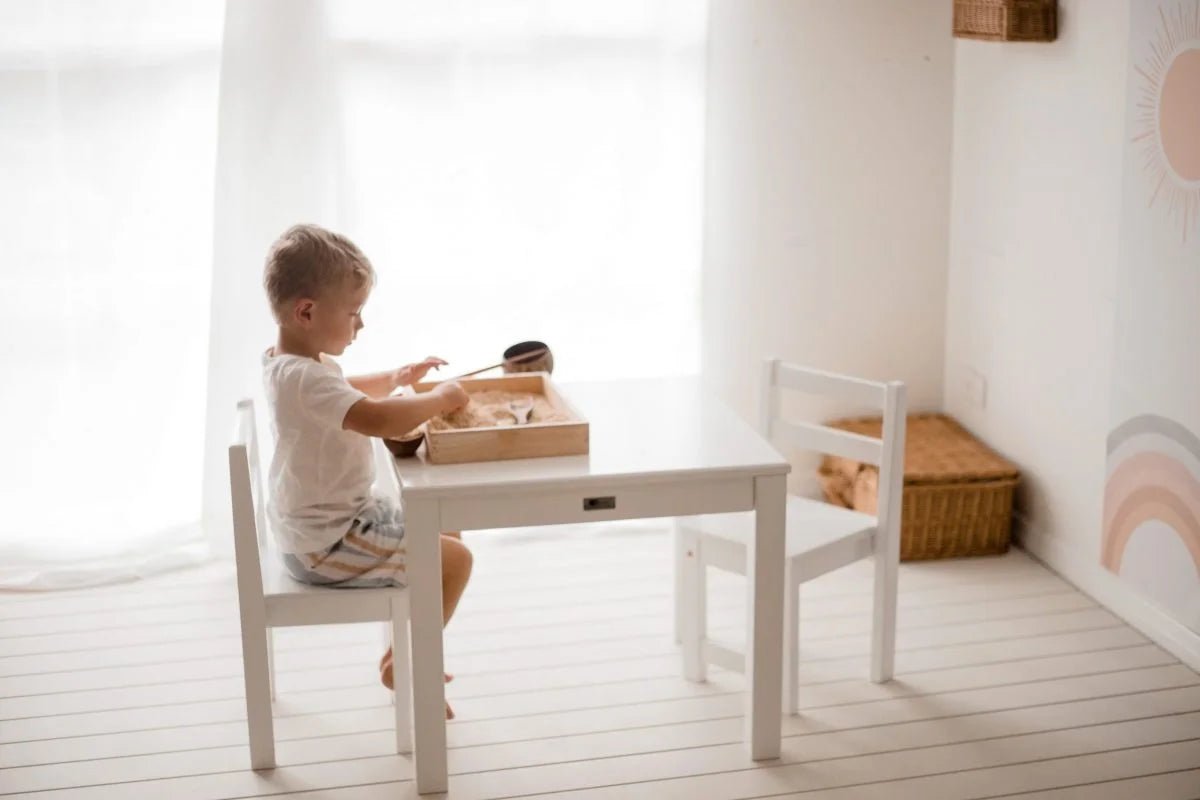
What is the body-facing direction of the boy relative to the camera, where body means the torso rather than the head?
to the viewer's right

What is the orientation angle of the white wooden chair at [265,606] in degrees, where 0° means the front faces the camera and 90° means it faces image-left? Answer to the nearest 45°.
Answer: approximately 270°

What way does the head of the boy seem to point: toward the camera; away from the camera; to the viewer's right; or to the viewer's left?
to the viewer's right

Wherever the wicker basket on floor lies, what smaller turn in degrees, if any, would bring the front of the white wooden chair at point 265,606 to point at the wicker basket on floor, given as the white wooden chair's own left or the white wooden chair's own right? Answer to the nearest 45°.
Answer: approximately 45° to the white wooden chair's own left

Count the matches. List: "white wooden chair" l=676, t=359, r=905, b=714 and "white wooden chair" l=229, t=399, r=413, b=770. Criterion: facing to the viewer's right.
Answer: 1

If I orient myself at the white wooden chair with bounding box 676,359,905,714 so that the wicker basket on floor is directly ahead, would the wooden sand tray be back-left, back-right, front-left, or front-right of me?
back-left

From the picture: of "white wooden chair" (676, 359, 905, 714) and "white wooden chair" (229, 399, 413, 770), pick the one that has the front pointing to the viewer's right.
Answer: "white wooden chair" (229, 399, 413, 770)

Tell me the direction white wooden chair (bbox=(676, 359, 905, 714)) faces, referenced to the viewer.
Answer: facing the viewer and to the left of the viewer
